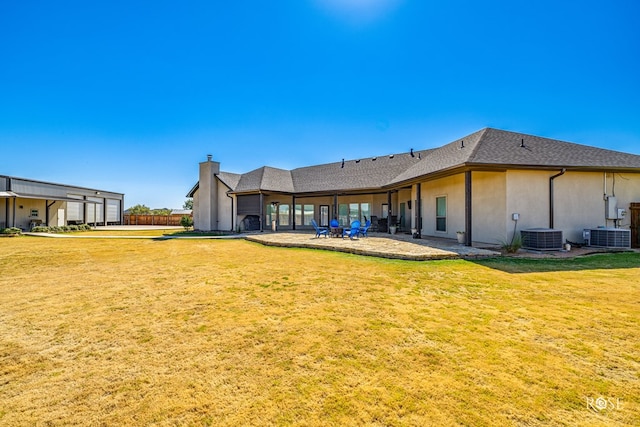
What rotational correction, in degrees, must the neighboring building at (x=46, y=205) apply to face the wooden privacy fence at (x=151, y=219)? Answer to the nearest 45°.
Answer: approximately 90° to its left

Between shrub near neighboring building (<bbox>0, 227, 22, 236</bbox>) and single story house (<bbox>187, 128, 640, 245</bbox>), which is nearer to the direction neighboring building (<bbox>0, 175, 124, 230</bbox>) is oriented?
the single story house

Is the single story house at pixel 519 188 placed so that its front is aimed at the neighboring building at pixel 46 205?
no

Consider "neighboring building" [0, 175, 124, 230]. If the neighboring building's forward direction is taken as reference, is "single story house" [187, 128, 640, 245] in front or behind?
in front

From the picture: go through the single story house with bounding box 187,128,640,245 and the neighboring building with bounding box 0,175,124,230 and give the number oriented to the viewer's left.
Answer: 0

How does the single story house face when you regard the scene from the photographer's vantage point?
facing away from the viewer and to the right of the viewer

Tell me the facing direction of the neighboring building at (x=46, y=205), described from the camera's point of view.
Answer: facing the viewer and to the right of the viewer

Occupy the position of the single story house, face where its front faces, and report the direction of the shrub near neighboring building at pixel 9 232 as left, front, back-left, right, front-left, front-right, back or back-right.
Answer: back-left

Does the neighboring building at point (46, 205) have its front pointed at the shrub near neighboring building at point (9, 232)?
no
